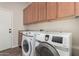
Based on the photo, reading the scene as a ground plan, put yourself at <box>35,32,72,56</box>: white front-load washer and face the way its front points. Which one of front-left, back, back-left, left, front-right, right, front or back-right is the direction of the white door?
front-right

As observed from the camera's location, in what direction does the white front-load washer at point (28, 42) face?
facing the viewer and to the left of the viewer

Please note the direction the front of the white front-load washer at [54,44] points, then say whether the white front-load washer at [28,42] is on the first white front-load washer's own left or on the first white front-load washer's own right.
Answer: on the first white front-load washer's own right

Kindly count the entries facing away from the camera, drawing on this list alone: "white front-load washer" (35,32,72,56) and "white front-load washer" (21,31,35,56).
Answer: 0

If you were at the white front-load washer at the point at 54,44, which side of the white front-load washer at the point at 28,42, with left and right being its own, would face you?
left
